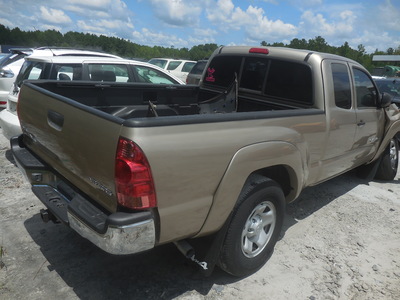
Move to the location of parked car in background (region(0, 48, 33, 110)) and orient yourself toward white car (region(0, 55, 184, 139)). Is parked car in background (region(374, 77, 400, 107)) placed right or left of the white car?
left

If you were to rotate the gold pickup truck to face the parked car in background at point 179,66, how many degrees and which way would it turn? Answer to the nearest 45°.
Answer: approximately 45° to its left

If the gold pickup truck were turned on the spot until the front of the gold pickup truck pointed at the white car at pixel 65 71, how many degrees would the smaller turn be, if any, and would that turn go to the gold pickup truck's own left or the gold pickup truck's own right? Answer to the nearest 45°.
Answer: approximately 90° to the gold pickup truck's own left

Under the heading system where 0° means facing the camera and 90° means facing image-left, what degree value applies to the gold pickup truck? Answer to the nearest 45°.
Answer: approximately 225°

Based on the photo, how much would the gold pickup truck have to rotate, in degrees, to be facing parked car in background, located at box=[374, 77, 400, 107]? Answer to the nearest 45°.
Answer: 0° — it already faces it

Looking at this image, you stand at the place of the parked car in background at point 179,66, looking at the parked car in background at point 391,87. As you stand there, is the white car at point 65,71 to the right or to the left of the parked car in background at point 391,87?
right

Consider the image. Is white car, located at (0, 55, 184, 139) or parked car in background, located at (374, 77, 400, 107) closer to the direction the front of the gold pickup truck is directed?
the parked car in background
